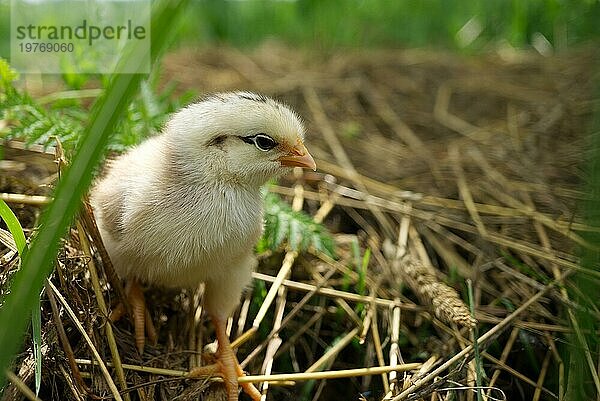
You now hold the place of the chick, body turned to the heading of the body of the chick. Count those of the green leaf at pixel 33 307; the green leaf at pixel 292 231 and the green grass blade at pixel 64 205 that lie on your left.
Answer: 1

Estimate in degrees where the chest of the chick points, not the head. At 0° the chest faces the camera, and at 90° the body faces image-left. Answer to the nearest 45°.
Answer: approximately 315°

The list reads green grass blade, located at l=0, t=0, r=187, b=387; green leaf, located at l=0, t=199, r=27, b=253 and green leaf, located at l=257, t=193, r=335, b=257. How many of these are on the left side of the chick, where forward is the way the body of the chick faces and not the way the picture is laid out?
1

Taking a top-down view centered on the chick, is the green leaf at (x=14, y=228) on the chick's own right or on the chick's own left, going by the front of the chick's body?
on the chick's own right

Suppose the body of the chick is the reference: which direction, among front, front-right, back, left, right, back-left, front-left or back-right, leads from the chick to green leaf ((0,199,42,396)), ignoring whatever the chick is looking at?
right

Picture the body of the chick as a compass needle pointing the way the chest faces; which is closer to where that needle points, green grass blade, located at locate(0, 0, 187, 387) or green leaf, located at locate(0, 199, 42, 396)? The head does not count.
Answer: the green grass blade

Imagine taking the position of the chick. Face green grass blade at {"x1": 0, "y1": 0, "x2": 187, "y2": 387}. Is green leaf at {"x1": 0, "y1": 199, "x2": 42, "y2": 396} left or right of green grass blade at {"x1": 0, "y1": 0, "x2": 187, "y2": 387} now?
right

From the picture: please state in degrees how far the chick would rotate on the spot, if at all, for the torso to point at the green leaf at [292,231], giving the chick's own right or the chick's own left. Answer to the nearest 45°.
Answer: approximately 90° to the chick's own left

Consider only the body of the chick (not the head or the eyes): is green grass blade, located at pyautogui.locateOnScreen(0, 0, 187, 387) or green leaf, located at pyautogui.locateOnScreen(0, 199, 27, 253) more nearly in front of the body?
the green grass blade
